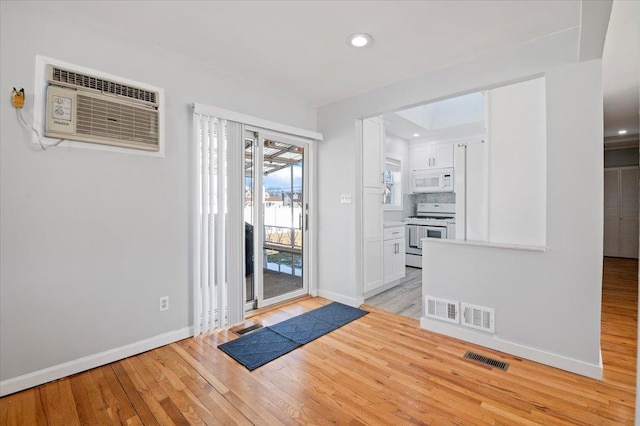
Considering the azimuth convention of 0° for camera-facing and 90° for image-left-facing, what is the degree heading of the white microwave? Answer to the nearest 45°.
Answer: approximately 0°

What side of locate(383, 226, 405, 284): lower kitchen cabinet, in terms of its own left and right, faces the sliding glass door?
right

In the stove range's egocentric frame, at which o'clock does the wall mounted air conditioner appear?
The wall mounted air conditioner is roughly at 1 o'clock from the stove range.

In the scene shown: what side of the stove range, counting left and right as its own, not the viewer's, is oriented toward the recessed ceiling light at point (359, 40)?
front

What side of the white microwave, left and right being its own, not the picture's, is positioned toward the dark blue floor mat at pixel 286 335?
front

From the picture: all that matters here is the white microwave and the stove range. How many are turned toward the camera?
2

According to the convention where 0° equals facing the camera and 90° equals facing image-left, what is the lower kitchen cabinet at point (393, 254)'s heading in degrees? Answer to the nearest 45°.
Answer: approximately 315°
